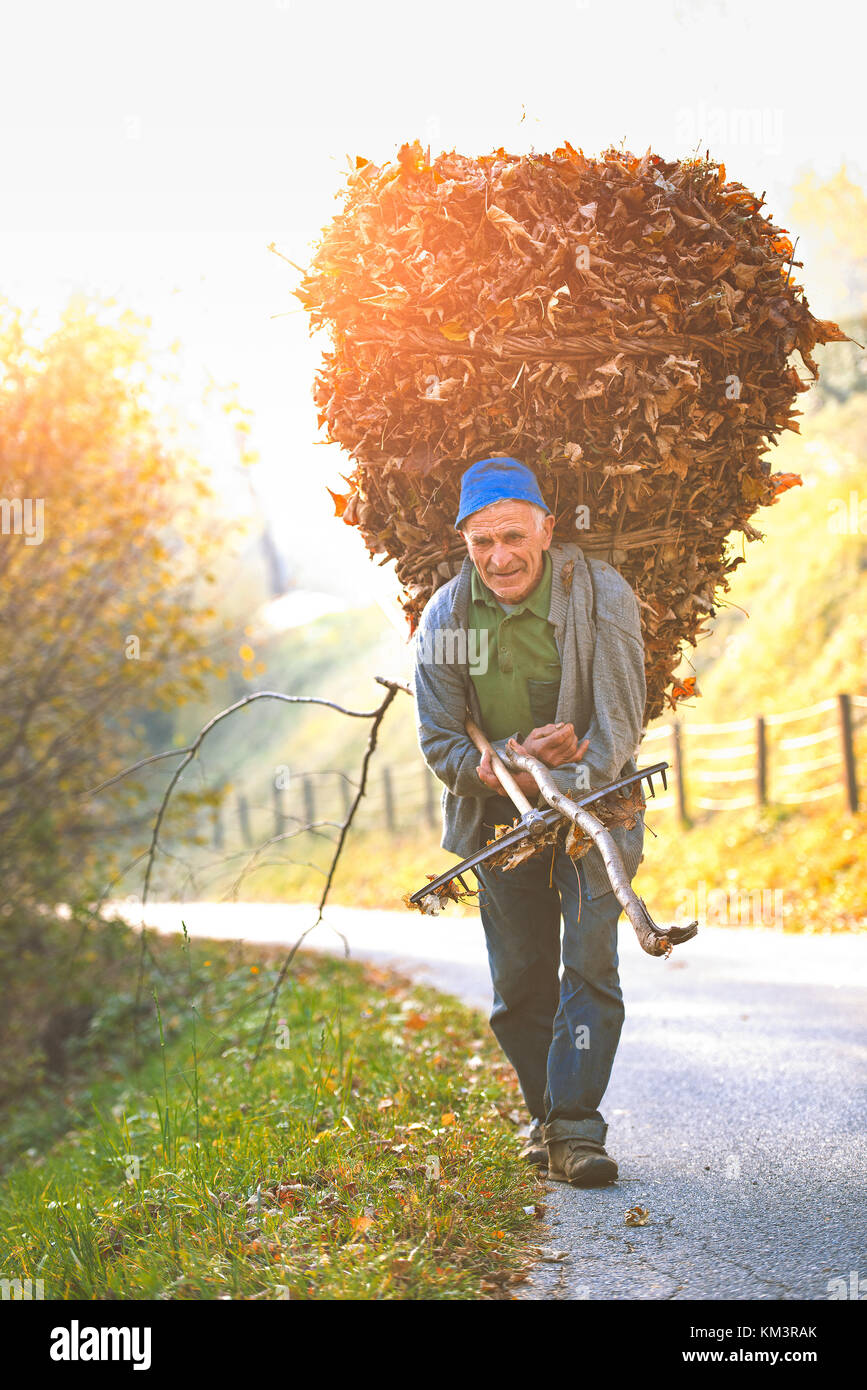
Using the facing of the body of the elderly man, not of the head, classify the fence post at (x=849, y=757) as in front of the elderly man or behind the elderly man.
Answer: behind

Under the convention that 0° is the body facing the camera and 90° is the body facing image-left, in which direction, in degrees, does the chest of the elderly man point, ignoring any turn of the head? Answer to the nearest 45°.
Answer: approximately 0°

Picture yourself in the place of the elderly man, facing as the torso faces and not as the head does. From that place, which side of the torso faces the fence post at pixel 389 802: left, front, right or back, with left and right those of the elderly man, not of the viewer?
back

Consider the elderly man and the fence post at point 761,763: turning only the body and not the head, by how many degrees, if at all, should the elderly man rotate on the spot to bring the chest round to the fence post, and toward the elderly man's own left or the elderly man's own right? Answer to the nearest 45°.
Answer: approximately 180°

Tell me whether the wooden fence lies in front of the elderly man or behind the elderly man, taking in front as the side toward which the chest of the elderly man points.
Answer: behind
